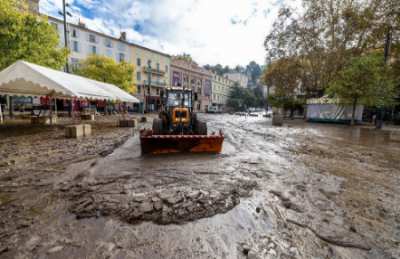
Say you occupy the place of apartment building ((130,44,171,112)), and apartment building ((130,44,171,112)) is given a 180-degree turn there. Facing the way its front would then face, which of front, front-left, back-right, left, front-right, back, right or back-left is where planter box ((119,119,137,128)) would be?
back-left

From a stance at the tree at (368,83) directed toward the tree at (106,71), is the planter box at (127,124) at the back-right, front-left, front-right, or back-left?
front-left

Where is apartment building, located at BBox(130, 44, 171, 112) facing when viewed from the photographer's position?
facing the viewer and to the right of the viewer

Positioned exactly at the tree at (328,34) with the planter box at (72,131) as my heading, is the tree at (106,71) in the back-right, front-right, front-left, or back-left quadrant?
front-right

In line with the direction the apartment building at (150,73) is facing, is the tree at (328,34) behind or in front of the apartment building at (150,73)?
in front

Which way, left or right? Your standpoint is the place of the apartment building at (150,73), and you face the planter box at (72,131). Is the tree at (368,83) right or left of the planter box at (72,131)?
left

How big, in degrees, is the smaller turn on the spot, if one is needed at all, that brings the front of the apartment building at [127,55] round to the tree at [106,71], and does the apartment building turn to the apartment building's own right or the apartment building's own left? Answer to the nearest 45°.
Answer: approximately 45° to the apartment building's own right

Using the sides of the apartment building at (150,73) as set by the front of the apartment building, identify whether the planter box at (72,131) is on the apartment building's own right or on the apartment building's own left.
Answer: on the apartment building's own right

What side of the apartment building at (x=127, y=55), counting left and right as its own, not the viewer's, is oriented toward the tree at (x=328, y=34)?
front

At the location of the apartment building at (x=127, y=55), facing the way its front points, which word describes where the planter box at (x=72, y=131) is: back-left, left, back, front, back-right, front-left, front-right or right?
front-right

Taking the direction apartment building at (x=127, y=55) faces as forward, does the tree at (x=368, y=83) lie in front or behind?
in front

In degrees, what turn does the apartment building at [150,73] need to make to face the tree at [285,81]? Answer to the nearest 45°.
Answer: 0° — it already faces it
